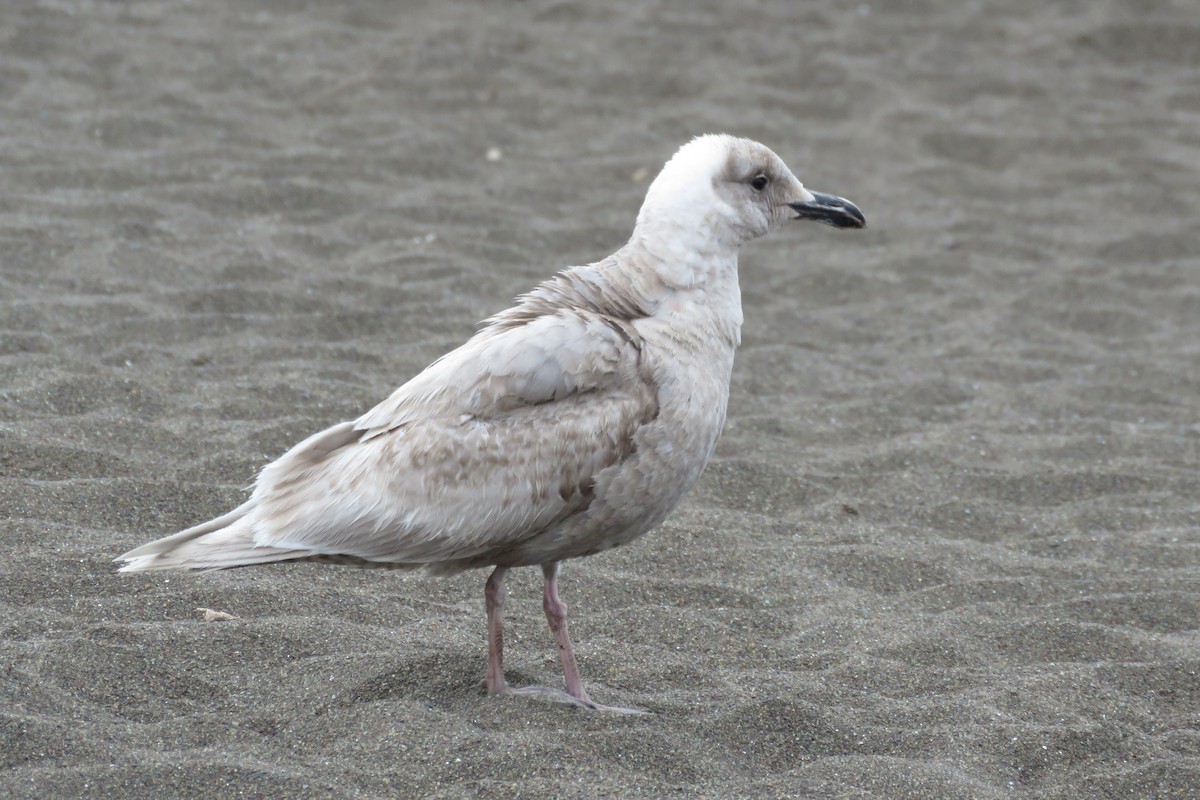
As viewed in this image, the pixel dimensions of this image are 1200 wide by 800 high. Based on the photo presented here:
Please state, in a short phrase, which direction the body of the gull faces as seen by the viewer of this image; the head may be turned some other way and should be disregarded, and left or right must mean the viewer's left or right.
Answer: facing to the right of the viewer
